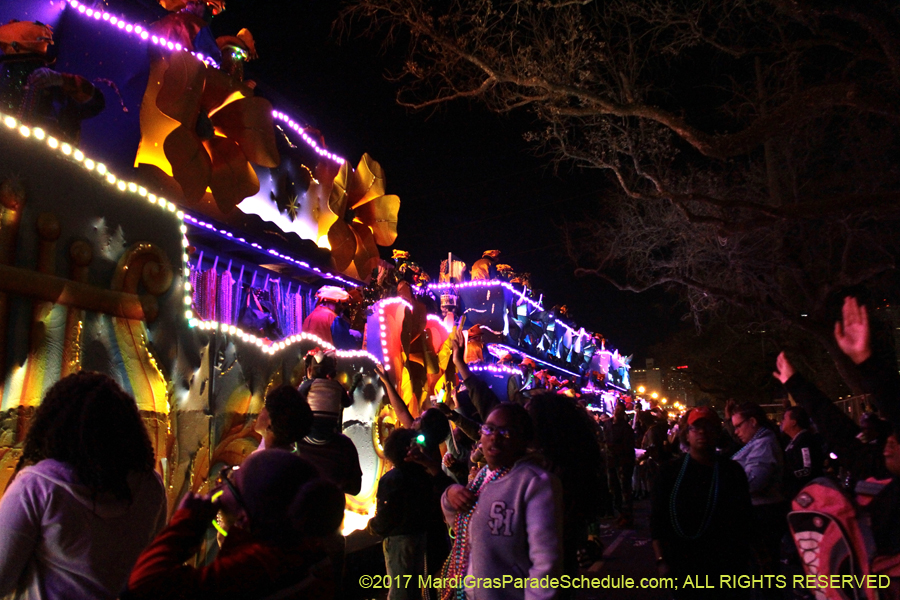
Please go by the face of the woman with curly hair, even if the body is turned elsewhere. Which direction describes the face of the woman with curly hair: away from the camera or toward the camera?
away from the camera

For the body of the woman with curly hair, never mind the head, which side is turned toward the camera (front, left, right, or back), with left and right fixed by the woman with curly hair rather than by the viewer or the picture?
back

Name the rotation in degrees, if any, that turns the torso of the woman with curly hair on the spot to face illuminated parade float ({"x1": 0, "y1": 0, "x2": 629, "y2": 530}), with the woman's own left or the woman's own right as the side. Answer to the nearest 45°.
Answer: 0° — they already face it
